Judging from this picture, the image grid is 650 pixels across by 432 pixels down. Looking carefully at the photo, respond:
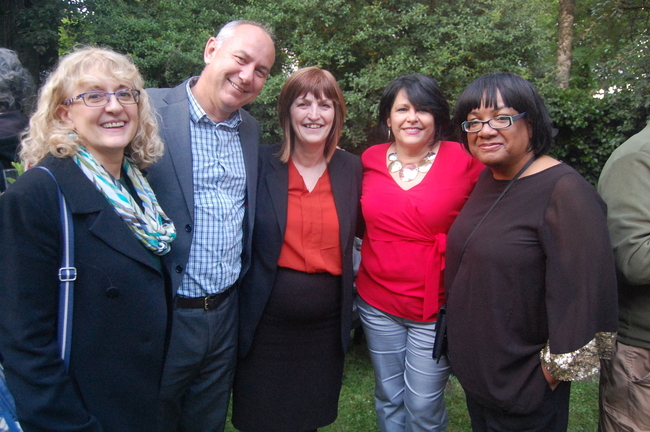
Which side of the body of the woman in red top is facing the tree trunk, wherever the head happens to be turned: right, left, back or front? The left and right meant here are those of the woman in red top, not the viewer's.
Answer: back

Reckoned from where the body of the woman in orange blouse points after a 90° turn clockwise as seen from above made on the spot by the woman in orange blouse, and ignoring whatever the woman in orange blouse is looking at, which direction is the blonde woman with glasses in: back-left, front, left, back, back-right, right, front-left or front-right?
front-left

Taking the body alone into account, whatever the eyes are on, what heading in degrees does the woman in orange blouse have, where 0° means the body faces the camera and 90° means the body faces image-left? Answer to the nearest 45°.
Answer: approximately 0°

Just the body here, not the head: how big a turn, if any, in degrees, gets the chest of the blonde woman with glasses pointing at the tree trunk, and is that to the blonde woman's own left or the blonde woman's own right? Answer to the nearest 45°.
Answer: approximately 90° to the blonde woman's own left

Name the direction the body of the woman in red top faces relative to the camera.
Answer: toward the camera

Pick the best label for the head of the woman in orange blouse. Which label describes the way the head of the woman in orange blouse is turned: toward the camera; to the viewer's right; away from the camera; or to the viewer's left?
toward the camera

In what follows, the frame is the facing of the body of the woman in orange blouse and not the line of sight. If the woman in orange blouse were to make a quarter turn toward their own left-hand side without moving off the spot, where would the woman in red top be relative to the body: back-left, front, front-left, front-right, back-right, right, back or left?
front

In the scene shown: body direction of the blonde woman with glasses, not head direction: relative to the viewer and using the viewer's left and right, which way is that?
facing the viewer and to the right of the viewer

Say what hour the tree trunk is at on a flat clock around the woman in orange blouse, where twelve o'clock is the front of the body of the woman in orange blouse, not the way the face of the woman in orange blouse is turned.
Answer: The tree trunk is roughly at 7 o'clock from the woman in orange blouse.

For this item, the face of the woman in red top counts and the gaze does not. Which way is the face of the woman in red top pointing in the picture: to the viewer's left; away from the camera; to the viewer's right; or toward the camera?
toward the camera

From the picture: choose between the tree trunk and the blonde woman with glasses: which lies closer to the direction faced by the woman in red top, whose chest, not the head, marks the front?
the blonde woman with glasses
